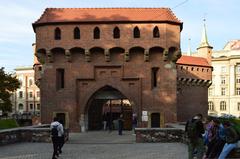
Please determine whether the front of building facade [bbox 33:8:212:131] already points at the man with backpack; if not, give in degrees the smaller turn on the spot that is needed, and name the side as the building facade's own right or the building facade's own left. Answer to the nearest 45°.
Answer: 0° — it already faces them

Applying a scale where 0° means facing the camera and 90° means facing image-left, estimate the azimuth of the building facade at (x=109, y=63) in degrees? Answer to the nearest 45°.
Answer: approximately 0°

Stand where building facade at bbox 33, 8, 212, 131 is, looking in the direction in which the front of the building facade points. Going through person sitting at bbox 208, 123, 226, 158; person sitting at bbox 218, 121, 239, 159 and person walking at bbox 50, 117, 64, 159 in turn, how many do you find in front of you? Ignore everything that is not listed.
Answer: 3

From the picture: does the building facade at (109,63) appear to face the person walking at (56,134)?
yes

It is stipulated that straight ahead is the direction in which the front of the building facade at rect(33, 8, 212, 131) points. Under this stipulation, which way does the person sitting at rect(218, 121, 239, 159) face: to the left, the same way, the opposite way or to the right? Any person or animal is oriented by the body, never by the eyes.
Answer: to the right

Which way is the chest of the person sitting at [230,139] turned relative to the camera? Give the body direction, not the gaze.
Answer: to the viewer's left

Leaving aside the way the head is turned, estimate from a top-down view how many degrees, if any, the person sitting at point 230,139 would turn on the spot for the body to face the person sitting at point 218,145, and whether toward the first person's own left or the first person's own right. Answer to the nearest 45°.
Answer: approximately 90° to the first person's own right
